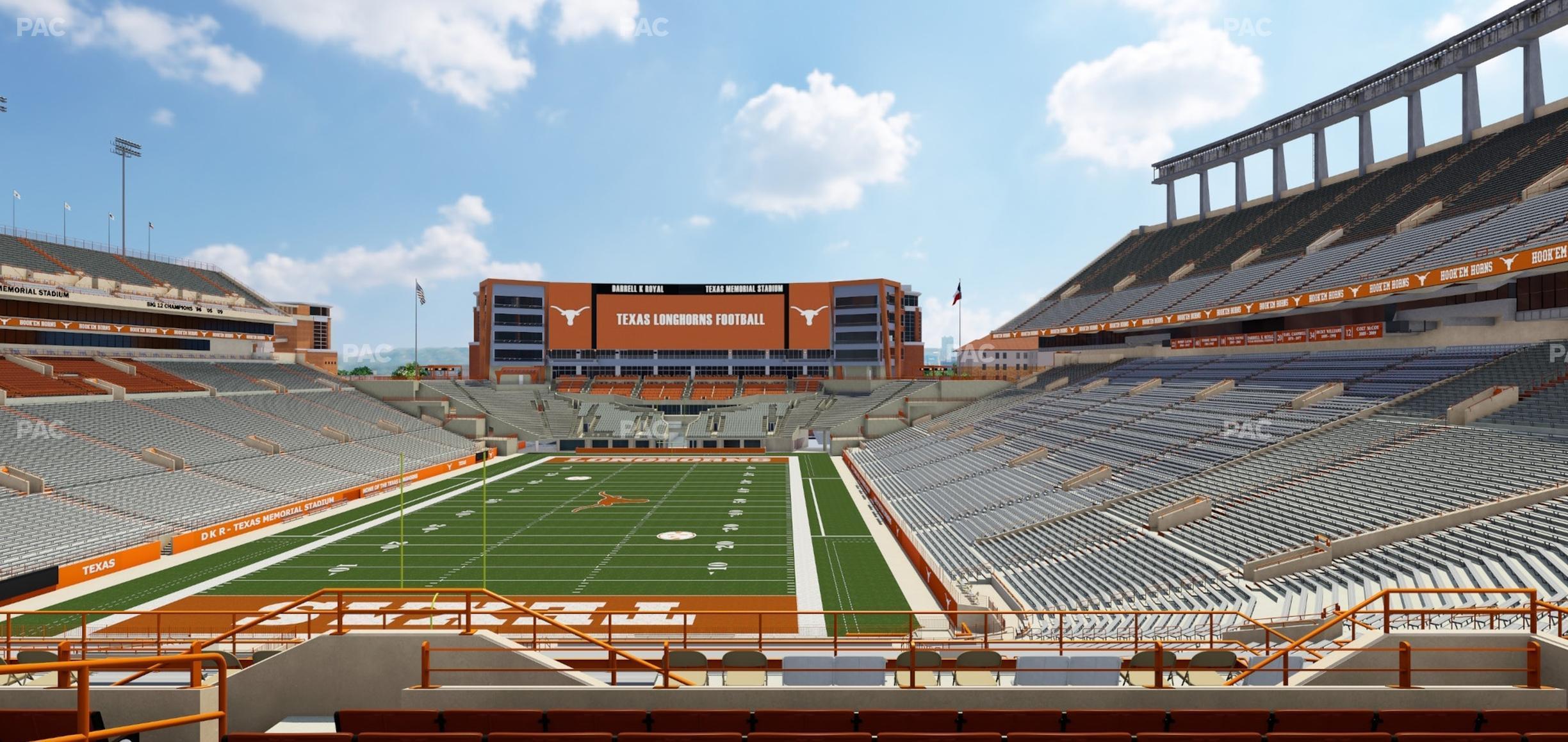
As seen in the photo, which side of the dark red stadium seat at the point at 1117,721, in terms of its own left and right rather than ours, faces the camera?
back

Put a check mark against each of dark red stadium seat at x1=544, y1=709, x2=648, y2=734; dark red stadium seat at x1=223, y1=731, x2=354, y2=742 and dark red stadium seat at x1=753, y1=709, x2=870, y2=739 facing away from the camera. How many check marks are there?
3

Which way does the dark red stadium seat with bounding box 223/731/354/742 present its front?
away from the camera

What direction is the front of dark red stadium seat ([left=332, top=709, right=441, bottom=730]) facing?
away from the camera

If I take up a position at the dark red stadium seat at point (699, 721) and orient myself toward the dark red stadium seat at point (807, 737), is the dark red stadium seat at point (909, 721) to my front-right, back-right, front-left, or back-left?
front-left

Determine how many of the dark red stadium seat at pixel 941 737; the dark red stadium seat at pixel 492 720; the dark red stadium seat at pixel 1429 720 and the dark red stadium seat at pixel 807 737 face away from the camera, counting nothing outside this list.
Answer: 4

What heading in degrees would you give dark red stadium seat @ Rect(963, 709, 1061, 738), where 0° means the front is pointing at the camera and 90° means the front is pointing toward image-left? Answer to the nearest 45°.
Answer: approximately 180°

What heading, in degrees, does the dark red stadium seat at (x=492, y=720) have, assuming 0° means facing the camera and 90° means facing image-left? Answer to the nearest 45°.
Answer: approximately 180°

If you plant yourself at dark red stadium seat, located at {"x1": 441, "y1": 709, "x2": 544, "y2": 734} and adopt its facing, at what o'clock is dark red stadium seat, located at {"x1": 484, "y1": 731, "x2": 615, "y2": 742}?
dark red stadium seat, located at {"x1": 484, "y1": 731, "x2": 615, "y2": 742} is roughly at 5 o'clock from dark red stadium seat, located at {"x1": 441, "y1": 709, "x2": 544, "y2": 734}.

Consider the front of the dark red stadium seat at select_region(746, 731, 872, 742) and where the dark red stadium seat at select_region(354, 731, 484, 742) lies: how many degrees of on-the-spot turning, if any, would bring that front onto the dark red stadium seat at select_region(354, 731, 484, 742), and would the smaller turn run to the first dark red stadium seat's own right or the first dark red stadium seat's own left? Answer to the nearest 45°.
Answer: approximately 90° to the first dark red stadium seat's own left

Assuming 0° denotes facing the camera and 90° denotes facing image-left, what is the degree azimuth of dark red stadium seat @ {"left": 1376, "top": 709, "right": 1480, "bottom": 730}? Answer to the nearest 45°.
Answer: approximately 180°

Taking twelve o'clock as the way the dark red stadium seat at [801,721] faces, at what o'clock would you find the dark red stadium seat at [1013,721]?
the dark red stadium seat at [1013,721] is roughly at 3 o'clock from the dark red stadium seat at [801,721].

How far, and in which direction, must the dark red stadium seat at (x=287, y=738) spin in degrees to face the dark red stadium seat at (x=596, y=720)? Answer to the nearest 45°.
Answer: approximately 90° to its right

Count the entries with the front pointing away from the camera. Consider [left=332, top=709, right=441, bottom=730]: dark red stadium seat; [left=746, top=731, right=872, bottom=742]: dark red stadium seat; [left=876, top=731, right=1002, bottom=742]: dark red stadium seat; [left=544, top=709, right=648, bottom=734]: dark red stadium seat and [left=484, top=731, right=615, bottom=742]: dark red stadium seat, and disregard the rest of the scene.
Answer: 5

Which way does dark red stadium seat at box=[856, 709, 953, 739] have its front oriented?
away from the camera

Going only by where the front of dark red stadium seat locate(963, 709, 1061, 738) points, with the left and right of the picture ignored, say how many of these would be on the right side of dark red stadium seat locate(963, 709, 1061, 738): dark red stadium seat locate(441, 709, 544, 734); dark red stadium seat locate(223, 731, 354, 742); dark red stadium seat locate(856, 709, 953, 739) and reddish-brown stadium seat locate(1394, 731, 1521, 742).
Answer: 1
